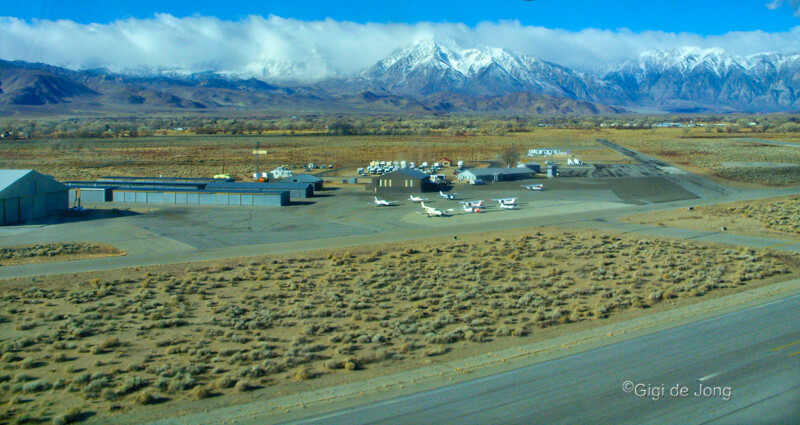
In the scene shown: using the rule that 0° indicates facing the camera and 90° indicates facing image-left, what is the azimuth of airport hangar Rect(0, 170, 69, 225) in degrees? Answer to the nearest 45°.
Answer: approximately 315°
